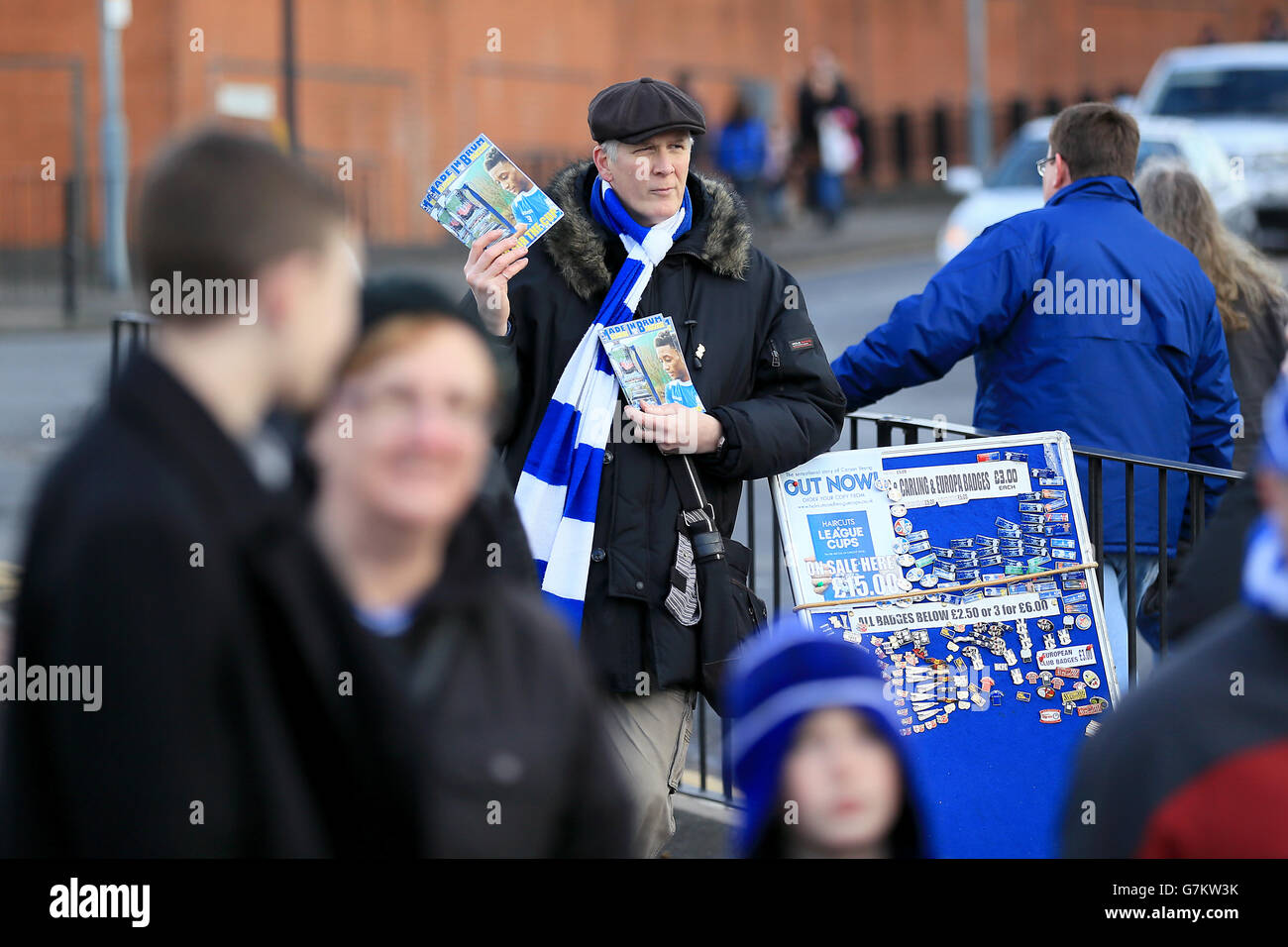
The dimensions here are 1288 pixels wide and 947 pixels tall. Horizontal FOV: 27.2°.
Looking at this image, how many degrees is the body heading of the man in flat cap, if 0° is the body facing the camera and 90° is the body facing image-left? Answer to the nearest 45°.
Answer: approximately 0°

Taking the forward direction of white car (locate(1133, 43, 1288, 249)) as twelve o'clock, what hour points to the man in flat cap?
The man in flat cap is roughly at 12 o'clock from the white car.

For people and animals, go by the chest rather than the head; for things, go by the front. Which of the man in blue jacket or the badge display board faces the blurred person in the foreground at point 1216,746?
the badge display board

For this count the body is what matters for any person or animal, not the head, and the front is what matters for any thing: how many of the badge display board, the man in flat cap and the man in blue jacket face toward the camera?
2

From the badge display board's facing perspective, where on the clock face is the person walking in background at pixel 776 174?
The person walking in background is roughly at 6 o'clock from the badge display board.

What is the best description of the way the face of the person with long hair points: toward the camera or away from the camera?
away from the camera

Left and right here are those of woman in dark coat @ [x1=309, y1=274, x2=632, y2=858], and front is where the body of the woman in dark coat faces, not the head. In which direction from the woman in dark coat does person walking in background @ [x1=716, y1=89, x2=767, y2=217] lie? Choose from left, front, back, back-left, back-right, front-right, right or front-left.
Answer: back

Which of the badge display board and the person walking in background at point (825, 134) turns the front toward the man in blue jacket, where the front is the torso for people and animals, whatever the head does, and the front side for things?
the person walking in background

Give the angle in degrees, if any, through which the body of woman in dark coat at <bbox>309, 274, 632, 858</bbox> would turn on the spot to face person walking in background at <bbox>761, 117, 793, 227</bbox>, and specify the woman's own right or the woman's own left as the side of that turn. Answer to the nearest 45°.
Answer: approximately 180°
